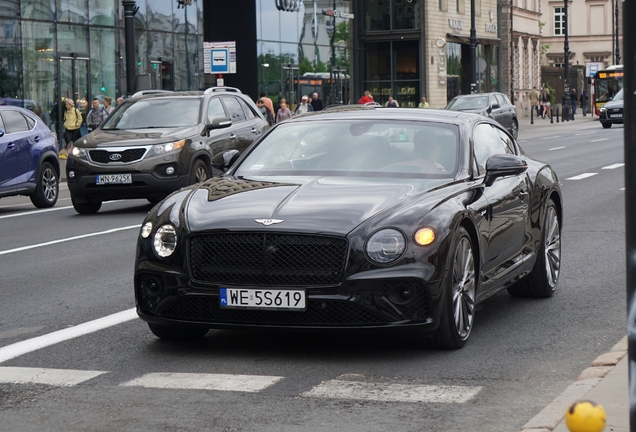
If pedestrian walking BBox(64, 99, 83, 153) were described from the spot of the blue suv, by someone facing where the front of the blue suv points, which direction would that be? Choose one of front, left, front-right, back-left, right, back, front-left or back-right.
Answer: back-right

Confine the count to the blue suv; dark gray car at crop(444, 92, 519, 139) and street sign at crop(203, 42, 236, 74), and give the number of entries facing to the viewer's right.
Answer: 0

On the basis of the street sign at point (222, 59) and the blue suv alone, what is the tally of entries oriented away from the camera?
0

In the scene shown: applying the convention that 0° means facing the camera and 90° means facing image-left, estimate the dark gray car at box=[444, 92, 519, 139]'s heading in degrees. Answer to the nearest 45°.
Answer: approximately 45°

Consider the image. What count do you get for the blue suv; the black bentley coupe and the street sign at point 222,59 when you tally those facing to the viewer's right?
0

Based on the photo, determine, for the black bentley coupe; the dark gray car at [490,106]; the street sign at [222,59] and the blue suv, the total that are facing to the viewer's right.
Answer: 0

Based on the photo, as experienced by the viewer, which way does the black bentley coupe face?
facing the viewer and to the left of the viewer

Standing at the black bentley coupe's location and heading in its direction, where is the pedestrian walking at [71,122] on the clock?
The pedestrian walking is roughly at 4 o'clock from the black bentley coupe.

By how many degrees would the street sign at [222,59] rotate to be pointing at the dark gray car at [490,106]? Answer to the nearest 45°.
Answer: approximately 135° to its left

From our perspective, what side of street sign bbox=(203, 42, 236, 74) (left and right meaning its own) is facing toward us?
front
